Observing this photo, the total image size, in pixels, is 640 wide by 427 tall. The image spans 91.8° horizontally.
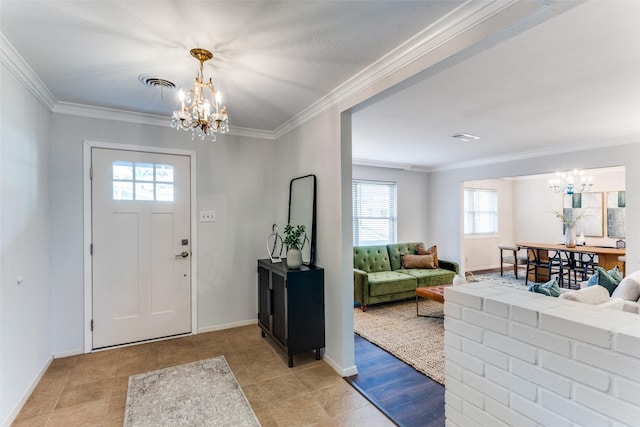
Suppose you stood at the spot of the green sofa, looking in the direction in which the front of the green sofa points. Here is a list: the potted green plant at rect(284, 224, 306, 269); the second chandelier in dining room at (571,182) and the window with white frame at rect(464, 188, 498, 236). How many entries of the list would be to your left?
2

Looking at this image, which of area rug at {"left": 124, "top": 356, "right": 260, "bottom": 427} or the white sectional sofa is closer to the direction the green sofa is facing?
the white sectional sofa

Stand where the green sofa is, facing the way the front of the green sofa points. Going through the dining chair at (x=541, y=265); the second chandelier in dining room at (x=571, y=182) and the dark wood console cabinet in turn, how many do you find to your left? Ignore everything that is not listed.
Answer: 2

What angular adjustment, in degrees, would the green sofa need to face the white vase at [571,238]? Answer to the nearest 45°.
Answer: approximately 90° to its left

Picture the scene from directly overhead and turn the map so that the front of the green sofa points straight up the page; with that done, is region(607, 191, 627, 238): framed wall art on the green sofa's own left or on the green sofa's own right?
on the green sofa's own left

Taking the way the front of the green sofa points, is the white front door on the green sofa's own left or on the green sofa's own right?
on the green sofa's own right

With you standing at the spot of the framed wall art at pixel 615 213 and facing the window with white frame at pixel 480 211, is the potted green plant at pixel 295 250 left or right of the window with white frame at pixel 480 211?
left

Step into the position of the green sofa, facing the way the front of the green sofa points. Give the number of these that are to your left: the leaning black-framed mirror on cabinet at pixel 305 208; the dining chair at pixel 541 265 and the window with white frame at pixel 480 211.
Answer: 2

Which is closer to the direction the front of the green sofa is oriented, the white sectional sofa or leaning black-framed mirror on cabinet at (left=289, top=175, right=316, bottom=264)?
the white sectional sofa

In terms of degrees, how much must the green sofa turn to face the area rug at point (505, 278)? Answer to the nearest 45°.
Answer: approximately 90° to its left

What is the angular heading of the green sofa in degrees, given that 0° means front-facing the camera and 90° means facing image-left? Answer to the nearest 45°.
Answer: approximately 315°

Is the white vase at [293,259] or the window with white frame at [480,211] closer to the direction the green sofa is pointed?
the white vase

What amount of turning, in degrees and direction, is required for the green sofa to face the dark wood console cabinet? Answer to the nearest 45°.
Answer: approximately 45° to its right

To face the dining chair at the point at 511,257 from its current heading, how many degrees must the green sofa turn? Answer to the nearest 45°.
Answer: approximately 90° to its left

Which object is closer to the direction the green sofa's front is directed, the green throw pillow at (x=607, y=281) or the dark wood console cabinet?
the green throw pillow
